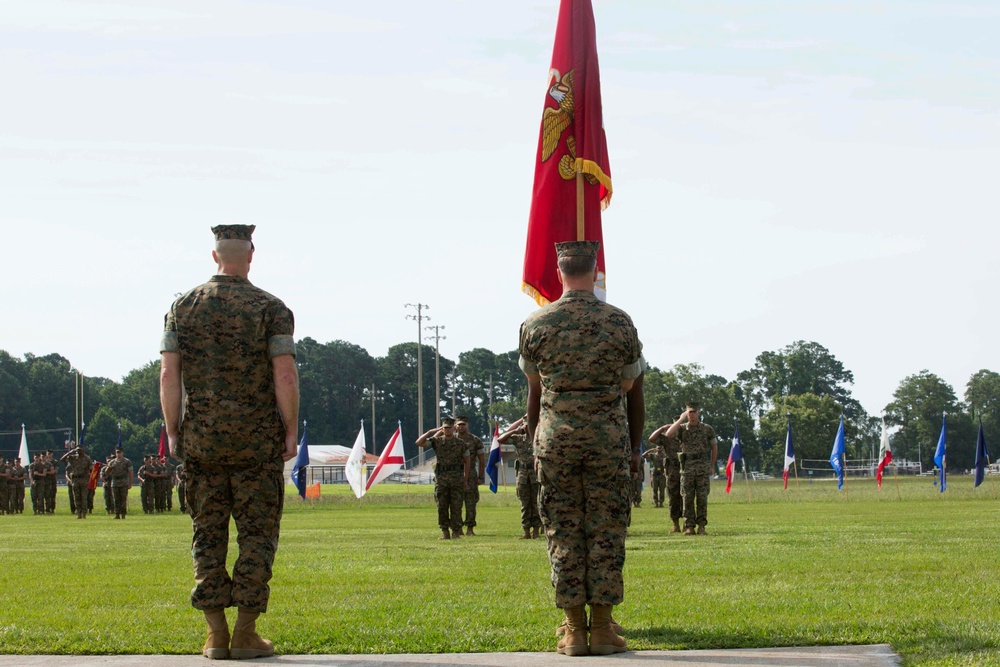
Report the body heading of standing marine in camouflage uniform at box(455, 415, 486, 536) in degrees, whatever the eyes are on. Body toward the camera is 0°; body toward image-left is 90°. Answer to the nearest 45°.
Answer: approximately 0°

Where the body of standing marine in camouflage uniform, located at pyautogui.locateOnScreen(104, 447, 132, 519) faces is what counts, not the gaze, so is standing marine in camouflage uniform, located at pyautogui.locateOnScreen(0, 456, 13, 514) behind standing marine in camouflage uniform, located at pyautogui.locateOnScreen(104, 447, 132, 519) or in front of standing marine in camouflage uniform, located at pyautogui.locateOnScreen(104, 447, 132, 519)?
behind

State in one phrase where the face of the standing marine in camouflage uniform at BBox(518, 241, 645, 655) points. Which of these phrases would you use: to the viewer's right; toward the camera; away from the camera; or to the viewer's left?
away from the camera

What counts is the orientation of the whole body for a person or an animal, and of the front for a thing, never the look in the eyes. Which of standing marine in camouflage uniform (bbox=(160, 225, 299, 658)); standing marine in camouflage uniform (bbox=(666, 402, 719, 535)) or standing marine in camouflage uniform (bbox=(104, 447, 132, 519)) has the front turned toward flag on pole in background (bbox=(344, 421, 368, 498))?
standing marine in camouflage uniform (bbox=(160, 225, 299, 658))

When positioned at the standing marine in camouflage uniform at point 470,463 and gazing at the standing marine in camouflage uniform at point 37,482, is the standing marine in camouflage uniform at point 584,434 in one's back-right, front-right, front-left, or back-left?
back-left

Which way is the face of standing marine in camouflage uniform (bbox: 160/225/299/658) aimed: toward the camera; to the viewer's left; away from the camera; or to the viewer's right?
away from the camera

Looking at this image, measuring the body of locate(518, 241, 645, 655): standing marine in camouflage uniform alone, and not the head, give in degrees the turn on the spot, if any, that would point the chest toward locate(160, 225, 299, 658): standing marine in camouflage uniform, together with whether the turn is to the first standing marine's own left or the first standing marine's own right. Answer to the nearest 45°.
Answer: approximately 90° to the first standing marine's own left

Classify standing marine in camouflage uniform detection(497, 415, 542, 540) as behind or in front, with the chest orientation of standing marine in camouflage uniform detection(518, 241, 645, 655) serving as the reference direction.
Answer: in front

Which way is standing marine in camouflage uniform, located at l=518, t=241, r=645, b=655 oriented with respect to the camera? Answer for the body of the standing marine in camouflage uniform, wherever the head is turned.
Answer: away from the camera

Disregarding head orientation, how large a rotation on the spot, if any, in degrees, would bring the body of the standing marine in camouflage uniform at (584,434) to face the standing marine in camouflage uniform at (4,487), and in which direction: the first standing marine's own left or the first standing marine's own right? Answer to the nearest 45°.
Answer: approximately 45° to the first standing marine's own left
